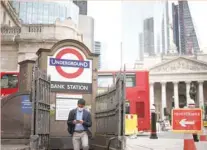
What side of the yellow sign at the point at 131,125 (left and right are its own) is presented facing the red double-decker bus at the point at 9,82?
right

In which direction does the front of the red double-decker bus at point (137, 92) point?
to the viewer's left

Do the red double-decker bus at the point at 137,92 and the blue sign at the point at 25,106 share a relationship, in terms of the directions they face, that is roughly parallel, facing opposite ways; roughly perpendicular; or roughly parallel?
roughly perpendicular

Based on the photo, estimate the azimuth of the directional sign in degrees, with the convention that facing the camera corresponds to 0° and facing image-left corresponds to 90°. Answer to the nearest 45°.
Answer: approximately 0°

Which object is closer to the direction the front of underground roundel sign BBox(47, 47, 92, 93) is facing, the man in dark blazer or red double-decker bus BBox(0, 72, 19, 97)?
the man in dark blazer

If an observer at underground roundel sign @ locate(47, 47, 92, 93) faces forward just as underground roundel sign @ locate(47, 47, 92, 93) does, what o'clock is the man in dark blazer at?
The man in dark blazer is roughly at 12 o'clock from the underground roundel sign.
